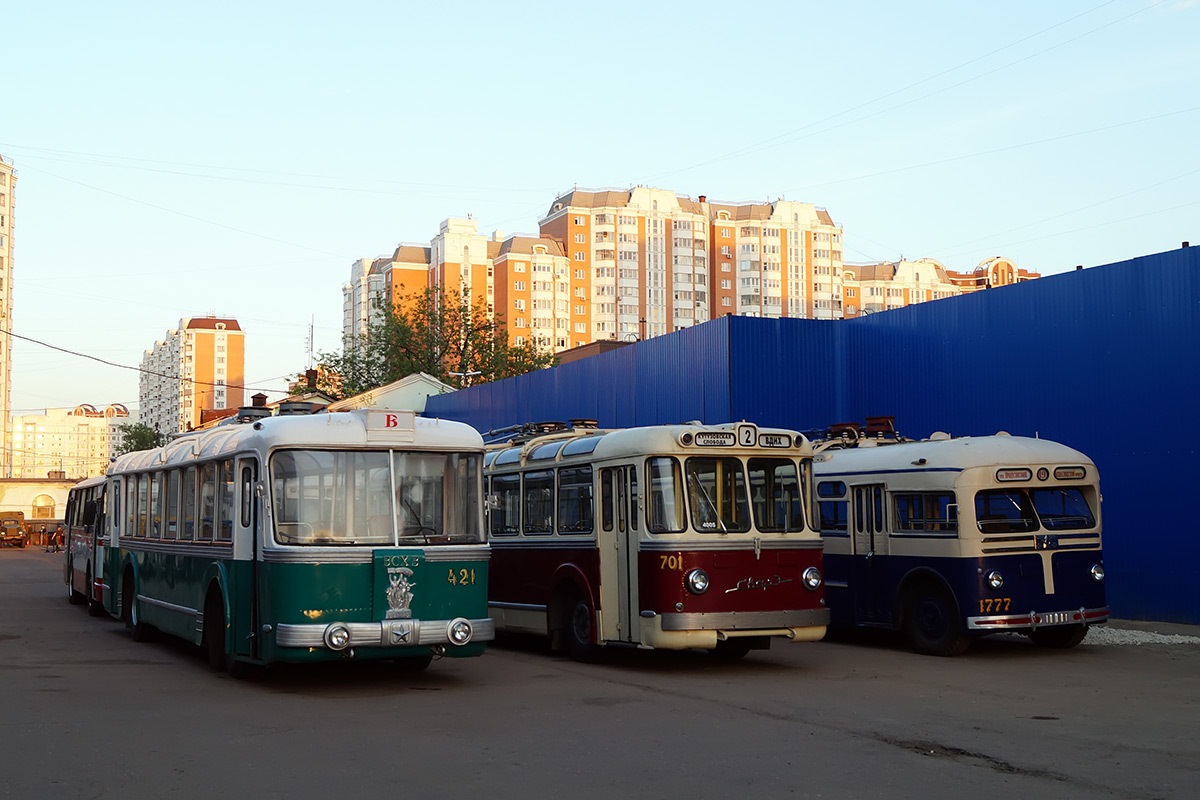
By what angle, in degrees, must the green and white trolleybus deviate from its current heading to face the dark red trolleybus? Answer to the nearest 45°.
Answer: approximately 45° to its left

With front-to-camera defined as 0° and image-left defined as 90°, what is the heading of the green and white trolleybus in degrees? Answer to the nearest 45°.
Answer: approximately 315°

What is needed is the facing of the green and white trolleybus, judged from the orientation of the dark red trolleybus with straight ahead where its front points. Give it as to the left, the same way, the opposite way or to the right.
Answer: the same way

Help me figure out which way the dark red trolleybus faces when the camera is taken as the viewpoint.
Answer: facing the viewer and to the right of the viewer

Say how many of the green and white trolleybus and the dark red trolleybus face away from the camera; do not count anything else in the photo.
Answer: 0

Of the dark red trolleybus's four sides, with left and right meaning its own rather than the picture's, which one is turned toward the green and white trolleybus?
right
